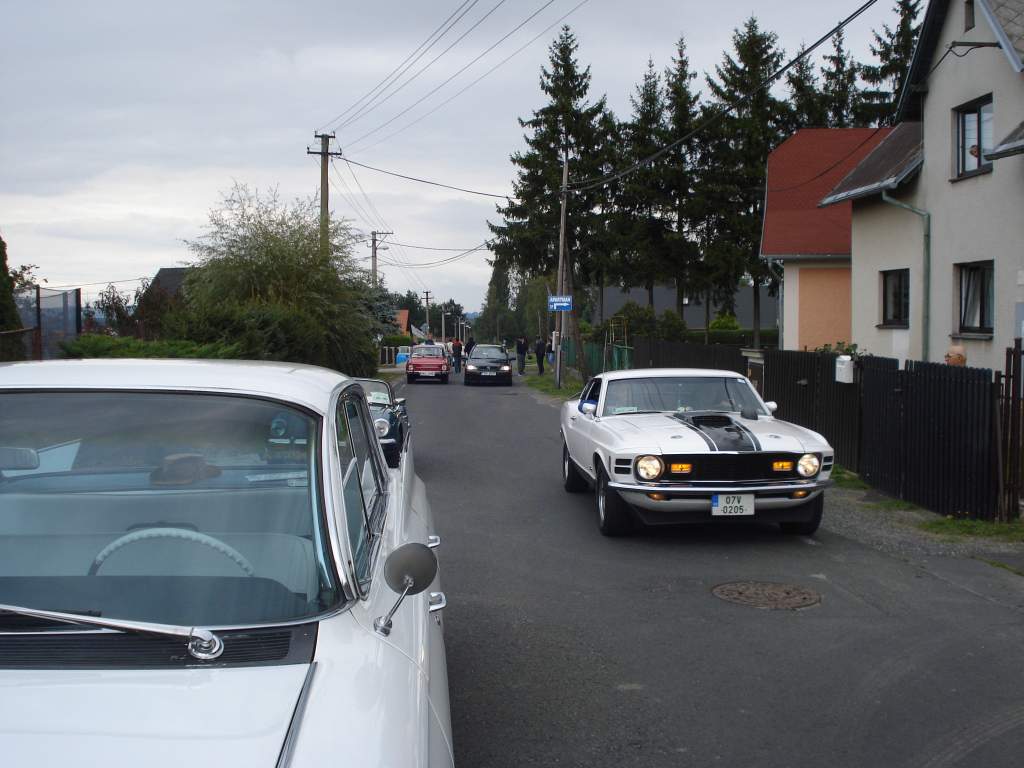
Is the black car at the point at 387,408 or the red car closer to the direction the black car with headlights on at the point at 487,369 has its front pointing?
the black car at the point at 387,408

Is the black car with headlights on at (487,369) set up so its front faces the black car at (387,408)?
yes

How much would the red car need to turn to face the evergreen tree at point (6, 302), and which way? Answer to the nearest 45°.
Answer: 0° — it already faces it

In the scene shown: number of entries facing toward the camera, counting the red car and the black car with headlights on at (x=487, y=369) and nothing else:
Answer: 2

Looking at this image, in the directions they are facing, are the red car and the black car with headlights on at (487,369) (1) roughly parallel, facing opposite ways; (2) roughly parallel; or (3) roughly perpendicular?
roughly parallel

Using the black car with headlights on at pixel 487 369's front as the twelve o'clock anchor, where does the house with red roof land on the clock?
The house with red roof is roughly at 11 o'clock from the black car with headlights on.

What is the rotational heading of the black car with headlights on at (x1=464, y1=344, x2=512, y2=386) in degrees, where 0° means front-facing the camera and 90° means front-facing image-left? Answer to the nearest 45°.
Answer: approximately 0°

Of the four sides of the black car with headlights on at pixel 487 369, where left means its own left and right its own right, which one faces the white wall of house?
front

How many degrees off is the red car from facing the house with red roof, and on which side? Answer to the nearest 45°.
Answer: approximately 45° to its left

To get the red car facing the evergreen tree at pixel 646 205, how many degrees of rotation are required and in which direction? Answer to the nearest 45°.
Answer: approximately 135° to its left

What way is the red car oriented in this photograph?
toward the camera

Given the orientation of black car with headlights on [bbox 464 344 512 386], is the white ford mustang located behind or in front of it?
in front

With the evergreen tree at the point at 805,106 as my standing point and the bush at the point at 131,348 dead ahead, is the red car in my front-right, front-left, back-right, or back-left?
front-right

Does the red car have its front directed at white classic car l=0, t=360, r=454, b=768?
yes

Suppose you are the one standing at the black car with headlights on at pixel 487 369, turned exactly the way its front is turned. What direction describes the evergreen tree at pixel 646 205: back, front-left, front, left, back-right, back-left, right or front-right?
back-left

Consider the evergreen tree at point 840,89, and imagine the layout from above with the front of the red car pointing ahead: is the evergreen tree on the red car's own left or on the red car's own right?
on the red car's own left

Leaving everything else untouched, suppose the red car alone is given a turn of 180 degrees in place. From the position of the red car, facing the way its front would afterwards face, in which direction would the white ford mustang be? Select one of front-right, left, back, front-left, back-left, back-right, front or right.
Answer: back
